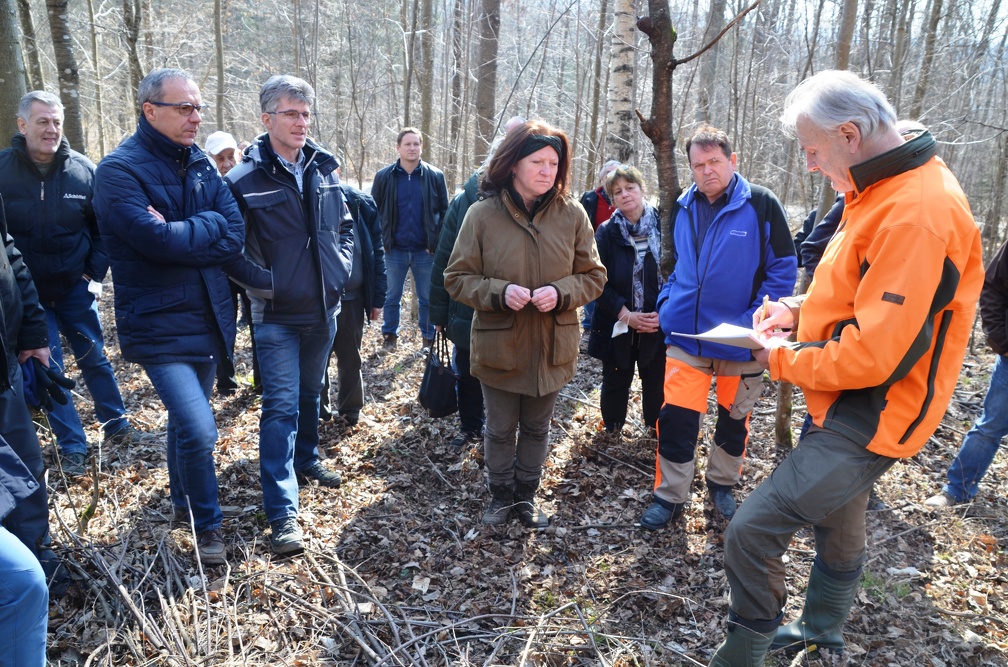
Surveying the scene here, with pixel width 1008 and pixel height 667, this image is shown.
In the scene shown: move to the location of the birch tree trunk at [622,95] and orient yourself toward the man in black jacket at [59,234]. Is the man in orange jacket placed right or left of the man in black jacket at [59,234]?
left

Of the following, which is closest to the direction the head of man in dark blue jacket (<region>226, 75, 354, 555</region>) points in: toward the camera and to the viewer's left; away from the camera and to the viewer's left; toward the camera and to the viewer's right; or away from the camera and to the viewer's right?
toward the camera and to the viewer's right

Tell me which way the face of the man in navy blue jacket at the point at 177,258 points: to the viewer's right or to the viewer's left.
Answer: to the viewer's right

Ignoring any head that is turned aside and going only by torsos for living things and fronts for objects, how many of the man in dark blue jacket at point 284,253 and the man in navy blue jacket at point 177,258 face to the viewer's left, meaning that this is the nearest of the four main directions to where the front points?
0

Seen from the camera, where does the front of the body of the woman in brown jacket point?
toward the camera

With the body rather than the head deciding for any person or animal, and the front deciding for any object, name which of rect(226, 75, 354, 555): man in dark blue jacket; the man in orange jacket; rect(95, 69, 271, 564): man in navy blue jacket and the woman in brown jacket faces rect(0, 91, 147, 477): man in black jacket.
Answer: the man in orange jacket

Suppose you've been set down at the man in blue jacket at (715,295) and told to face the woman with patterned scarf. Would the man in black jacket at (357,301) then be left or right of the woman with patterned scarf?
left

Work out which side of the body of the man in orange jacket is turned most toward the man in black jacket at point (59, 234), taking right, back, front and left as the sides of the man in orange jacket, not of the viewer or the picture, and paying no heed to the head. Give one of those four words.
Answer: front

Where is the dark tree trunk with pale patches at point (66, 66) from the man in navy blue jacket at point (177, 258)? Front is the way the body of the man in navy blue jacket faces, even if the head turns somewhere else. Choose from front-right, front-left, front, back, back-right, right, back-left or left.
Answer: back-left

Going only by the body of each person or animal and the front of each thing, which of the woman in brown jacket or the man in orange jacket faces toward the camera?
the woman in brown jacket

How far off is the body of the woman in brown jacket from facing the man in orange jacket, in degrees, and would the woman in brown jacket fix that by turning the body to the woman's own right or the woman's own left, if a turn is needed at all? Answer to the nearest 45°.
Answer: approximately 45° to the woman's own left

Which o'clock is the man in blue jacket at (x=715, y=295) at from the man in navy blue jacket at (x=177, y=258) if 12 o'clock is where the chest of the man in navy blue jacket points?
The man in blue jacket is roughly at 11 o'clock from the man in navy blue jacket.

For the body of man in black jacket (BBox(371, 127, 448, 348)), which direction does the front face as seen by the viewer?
toward the camera

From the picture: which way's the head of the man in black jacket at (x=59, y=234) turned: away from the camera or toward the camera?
toward the camera

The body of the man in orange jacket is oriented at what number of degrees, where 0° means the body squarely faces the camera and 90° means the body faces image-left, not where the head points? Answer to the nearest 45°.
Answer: approximately 90°
